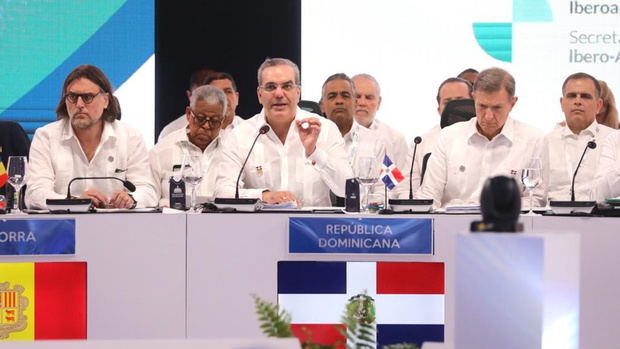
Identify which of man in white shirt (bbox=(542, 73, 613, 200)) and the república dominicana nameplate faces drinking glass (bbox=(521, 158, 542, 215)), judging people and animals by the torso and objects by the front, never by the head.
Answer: the man in white shirt

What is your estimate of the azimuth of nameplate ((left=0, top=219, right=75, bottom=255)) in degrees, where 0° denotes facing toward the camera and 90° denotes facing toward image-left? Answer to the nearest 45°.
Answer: approximately 0°

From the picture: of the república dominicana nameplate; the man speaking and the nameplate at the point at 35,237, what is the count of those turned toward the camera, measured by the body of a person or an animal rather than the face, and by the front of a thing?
3

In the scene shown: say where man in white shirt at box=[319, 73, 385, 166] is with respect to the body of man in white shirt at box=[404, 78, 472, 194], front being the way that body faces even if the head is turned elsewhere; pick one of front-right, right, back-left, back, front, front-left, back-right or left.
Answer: front-right

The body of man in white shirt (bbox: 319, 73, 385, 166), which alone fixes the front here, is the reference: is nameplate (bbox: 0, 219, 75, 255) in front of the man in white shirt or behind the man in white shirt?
in front

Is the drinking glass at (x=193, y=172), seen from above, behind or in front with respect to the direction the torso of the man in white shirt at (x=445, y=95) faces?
in front

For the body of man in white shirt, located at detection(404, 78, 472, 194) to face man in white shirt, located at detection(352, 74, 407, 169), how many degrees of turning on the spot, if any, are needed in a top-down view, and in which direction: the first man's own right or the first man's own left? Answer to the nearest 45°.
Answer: approximately 90° to the first man's own right

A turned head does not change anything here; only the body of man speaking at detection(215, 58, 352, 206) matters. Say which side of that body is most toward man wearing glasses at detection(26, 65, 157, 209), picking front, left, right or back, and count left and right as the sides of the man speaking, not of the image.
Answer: right
